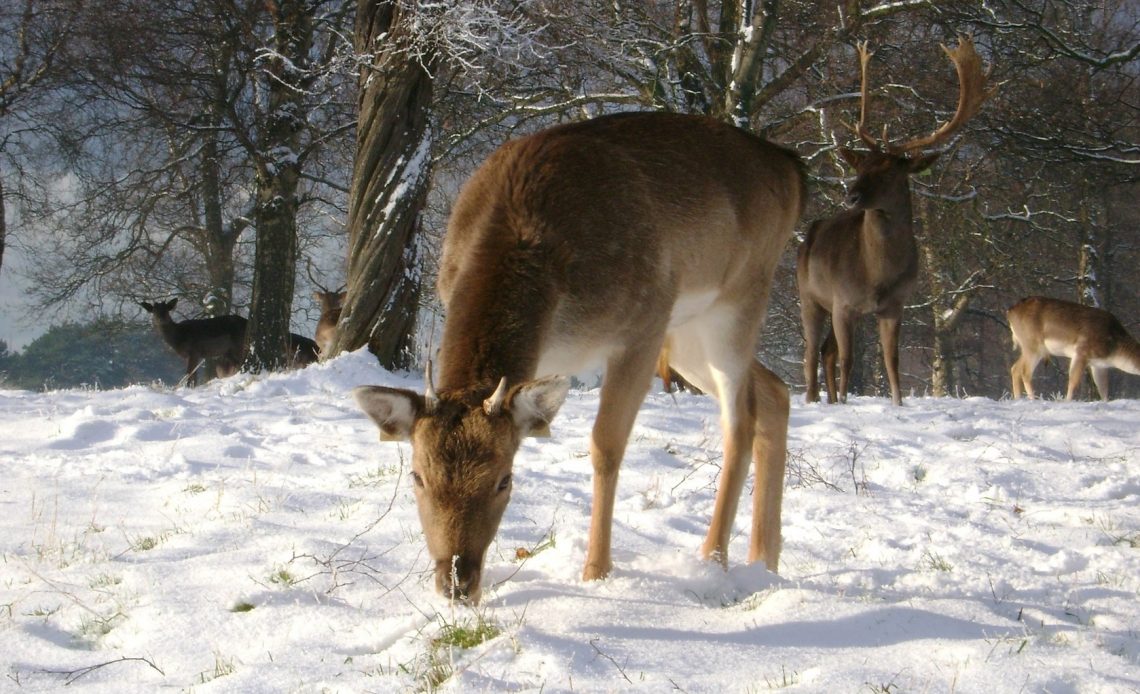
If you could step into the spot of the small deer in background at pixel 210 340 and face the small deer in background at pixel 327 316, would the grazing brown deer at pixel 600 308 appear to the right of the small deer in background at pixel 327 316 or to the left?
right

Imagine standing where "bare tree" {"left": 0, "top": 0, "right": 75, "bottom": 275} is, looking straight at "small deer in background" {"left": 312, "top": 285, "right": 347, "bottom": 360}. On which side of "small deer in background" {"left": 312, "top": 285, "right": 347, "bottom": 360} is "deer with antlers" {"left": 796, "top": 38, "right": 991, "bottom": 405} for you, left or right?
right

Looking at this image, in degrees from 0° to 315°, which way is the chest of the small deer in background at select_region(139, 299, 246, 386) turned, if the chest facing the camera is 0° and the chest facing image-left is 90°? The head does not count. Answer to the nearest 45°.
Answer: approximately 90°

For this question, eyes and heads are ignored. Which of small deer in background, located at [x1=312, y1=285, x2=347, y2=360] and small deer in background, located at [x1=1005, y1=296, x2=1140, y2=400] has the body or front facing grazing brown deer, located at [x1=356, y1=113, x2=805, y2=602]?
small deer in background, located at [x1=312, y1=285, x2=347, y2=360]

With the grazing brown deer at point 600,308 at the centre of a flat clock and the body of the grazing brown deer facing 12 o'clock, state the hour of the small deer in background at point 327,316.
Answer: The small deer in background is roughly at 4 o'clock from the grazing brown deer.

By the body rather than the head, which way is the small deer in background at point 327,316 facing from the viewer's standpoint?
toward the camera

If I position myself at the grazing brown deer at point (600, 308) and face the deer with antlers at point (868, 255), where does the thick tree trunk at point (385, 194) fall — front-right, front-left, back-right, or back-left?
front-left

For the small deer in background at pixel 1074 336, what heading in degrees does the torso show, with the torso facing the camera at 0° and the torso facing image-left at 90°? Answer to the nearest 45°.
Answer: approximately 270°
